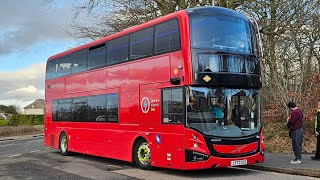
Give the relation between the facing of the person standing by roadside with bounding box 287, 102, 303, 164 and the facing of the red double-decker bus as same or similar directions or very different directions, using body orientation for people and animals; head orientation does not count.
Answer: very different directions

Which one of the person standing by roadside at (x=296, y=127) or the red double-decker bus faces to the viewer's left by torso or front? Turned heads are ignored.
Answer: the person standing by roadside

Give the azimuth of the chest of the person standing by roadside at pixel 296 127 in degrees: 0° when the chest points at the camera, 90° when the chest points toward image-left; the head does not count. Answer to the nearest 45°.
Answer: approximately 90°

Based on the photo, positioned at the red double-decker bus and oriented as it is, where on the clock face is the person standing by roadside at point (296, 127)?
The person standing by roadside is roughly at 10 o'clock from the red double-decker bus.

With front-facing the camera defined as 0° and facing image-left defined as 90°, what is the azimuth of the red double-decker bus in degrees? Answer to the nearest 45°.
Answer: approximately 315°

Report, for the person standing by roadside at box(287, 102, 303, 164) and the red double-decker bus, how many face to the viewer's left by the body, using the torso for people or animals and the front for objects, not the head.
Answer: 1
